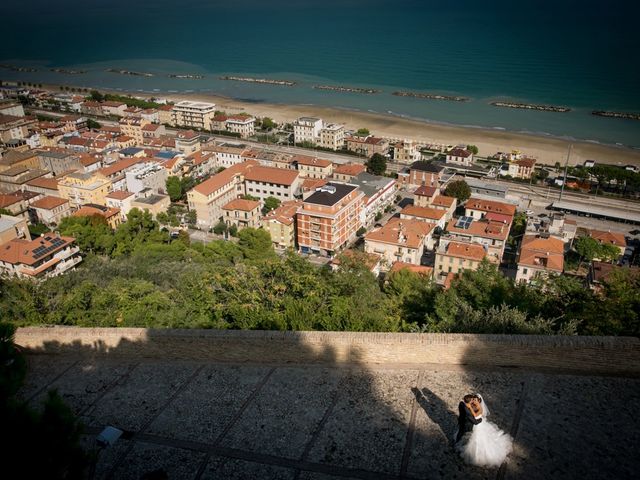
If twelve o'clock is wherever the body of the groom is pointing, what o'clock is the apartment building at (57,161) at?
The apartment building is roughly at 7 o'clock from the groom.

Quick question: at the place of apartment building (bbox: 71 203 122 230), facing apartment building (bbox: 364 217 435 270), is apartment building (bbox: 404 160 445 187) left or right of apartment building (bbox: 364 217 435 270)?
left

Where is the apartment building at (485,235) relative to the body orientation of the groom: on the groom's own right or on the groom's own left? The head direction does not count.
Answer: on the groom's own left

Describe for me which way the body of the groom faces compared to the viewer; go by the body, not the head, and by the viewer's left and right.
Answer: facing to the right of the viewer

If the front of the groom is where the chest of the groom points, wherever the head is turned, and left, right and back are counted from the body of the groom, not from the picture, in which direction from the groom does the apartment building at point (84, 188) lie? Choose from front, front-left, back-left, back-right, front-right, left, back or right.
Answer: back-left

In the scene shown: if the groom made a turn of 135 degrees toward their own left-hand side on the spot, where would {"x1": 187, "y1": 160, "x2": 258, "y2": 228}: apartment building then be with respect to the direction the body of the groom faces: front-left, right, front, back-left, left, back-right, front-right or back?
front

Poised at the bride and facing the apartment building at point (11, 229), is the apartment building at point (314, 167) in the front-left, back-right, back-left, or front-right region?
front-right

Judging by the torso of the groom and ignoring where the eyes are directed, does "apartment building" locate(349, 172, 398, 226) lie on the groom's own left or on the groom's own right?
on the groom's own left

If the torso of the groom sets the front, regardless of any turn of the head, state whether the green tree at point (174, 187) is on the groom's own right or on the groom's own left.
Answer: on the groom's own left

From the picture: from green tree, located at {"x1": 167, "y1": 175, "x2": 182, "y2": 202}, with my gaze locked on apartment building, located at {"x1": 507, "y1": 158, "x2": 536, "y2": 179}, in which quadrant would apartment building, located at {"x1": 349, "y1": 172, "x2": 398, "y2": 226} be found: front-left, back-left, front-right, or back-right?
front-right

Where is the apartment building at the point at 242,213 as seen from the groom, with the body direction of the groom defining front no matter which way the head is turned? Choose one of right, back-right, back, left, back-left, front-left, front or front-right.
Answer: back-left

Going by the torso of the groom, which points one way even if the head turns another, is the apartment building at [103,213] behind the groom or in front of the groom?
behind

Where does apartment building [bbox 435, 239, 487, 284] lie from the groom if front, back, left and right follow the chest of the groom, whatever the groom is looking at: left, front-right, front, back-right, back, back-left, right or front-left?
left

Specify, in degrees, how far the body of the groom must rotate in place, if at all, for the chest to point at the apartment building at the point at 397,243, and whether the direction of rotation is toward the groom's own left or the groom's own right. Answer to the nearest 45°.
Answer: approximately 90° to the groom's own left

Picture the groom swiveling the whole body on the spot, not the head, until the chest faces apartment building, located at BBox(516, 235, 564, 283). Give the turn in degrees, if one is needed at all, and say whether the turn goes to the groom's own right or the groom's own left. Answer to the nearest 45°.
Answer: approximately 90° to the groom's own left

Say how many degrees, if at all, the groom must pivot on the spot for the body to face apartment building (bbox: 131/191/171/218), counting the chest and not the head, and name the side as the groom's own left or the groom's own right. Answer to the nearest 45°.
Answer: approximately 135° to the groom's own left

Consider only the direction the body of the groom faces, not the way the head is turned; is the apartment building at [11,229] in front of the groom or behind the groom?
behind
